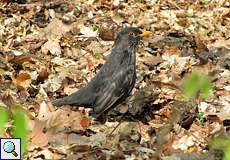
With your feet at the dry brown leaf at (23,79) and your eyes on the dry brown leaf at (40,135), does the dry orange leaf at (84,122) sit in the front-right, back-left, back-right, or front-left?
front-left

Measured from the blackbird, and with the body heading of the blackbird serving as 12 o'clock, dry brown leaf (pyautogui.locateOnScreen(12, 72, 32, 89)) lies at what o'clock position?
The dry brown leaf is roughly at 7 o'clock from the blackbird.

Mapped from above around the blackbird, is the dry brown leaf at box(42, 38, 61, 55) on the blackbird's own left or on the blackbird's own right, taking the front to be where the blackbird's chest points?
on the blackbird's own left

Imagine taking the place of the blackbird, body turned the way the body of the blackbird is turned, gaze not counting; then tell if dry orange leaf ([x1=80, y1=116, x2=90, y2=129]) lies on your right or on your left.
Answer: on your right

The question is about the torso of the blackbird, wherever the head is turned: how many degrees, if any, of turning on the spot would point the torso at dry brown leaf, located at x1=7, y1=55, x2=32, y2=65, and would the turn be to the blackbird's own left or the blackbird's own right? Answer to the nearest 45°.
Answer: approximately 135° to the blackbird's own left

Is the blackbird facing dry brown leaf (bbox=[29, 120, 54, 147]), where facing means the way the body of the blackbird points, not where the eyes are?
no

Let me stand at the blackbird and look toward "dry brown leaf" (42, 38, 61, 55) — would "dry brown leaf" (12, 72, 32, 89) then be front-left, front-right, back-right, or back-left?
front-left

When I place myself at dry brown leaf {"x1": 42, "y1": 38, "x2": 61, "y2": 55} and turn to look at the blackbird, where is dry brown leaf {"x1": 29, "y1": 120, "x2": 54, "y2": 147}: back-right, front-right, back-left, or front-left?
front-right

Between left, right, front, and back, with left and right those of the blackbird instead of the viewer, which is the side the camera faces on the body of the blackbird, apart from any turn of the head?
right
